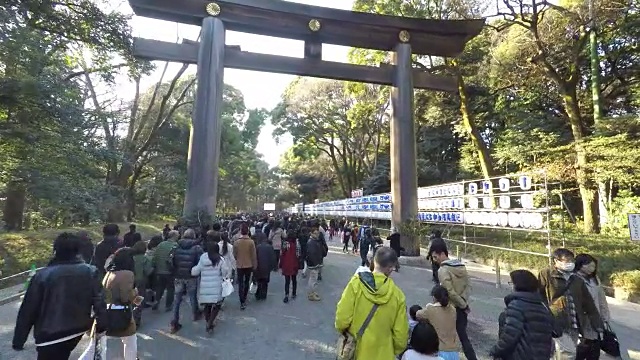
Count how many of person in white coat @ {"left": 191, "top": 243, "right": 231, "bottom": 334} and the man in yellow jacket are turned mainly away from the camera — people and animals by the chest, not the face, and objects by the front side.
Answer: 2

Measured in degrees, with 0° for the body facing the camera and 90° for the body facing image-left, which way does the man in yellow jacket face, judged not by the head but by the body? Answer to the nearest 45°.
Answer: approximately 180°

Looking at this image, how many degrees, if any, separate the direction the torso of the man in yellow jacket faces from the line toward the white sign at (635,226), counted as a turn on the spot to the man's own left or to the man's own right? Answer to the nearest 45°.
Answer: approximately 45° to the man's own right

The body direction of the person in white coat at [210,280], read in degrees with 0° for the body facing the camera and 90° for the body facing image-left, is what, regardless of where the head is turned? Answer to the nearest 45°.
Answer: approximately 180°

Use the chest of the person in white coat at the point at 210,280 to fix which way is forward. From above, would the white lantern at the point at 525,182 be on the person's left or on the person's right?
on the person's right

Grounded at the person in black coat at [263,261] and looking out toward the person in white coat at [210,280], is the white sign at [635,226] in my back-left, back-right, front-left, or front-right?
back-left

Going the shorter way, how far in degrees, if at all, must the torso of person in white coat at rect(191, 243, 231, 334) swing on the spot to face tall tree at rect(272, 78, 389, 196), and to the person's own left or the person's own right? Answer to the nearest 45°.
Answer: approximately 45° to the person's own right
